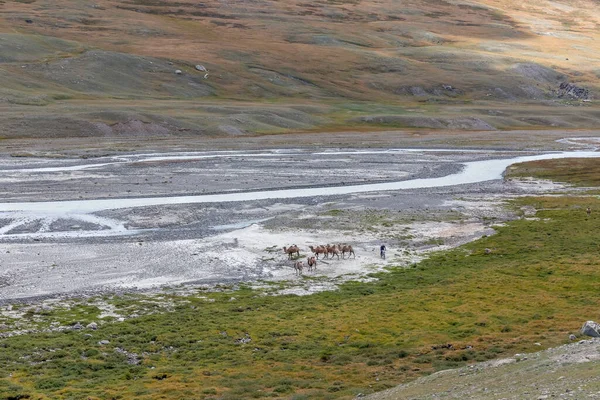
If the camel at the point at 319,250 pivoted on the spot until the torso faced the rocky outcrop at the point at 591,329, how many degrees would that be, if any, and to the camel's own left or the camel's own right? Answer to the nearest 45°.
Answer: approximately 135° to the camel's own left

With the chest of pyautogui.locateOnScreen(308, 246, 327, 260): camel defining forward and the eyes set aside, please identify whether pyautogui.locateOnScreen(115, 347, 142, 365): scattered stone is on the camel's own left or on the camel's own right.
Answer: on the camel's own left

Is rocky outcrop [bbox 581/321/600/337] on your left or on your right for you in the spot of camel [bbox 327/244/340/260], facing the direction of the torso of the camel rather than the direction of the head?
on your left

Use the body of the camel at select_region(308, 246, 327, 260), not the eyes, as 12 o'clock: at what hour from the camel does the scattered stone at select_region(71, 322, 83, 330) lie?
The scattered stone is roughly at 10 o'clock from the camel.

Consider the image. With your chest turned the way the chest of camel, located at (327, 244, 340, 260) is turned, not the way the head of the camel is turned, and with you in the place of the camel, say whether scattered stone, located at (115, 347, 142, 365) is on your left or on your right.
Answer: on your left

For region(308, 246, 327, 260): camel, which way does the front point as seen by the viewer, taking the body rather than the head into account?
to the viewer's left

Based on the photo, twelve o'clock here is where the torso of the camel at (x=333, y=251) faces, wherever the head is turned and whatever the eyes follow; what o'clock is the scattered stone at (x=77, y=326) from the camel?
The scattered stone is roughly at 10 o'clock from the camel.

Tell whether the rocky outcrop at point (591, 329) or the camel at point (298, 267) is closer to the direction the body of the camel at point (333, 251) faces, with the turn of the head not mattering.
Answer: the camel

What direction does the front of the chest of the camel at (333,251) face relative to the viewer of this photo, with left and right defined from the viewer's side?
facing to the left of the viewer

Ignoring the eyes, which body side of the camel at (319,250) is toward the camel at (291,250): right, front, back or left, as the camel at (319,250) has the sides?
front
